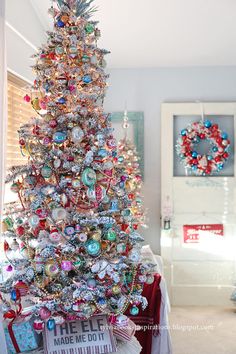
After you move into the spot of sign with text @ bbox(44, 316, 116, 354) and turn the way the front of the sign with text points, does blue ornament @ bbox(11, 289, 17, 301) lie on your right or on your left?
on your right

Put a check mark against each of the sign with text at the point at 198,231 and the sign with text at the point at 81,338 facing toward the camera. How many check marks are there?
2

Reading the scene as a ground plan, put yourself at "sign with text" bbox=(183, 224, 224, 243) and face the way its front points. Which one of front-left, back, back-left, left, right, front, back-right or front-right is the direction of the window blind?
front-right

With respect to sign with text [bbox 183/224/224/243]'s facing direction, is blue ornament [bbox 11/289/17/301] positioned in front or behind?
in front

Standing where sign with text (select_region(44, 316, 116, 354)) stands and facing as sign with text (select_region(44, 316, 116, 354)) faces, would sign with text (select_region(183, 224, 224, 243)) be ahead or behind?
behind

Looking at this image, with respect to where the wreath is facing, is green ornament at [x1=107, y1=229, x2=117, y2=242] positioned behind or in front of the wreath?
in front

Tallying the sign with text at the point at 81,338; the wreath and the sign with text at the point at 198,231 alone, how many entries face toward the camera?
3

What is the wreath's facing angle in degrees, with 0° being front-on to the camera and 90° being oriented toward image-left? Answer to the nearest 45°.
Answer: approximately 0°
